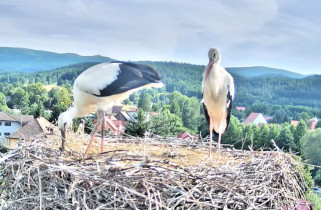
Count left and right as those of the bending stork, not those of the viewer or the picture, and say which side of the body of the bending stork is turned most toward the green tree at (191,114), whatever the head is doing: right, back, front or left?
right

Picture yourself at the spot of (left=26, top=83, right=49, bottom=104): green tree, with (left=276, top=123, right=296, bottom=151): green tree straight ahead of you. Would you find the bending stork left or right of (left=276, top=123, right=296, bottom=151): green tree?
right

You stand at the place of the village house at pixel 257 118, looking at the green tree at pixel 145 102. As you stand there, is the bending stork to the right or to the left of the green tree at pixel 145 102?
left

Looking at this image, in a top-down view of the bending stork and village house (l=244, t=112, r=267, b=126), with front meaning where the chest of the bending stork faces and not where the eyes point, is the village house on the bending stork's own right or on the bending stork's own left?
on the bending stork's own right

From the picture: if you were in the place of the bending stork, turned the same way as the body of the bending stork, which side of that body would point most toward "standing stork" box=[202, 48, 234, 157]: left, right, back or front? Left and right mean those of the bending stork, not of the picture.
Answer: back

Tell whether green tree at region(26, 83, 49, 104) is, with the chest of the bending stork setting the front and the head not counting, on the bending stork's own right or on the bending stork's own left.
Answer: on the bending stork's own right

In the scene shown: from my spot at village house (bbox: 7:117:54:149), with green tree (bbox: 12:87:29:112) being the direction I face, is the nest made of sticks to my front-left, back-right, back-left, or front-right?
back-right

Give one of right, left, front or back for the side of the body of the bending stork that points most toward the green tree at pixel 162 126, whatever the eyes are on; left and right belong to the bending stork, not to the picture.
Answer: right

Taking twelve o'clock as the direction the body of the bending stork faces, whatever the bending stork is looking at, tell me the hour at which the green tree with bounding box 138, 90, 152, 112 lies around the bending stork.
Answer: The green tree is roughly at 3 o'clock from the bending stork.

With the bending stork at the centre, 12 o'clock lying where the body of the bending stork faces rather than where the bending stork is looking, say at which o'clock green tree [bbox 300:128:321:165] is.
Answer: The green tree is roughly at 4 o'clock from the bending stork.

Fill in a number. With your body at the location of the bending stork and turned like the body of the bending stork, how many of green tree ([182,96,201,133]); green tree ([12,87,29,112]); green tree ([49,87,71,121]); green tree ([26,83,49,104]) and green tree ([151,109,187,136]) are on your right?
5

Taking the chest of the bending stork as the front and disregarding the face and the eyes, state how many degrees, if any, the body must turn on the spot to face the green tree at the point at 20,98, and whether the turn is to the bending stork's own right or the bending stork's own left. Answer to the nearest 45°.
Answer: approximately 90° to the bending stork's own right

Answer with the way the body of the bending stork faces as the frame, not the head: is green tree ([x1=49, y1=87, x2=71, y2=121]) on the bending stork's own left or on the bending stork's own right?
on the bending stork's own right

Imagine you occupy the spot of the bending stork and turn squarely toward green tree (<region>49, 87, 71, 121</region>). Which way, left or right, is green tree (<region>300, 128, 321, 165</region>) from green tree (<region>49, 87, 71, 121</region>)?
right

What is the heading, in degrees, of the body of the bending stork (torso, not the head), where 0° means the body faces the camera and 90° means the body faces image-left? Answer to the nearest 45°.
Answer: approximately 90°
